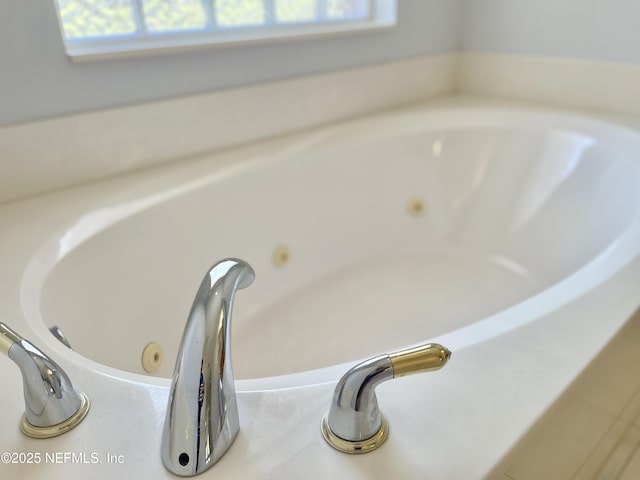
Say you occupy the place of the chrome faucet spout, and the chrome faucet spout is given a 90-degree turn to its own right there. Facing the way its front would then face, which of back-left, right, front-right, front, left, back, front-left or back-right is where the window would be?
back-left

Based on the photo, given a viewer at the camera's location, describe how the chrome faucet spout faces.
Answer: facing away from the viewer and to the right of the viewer
